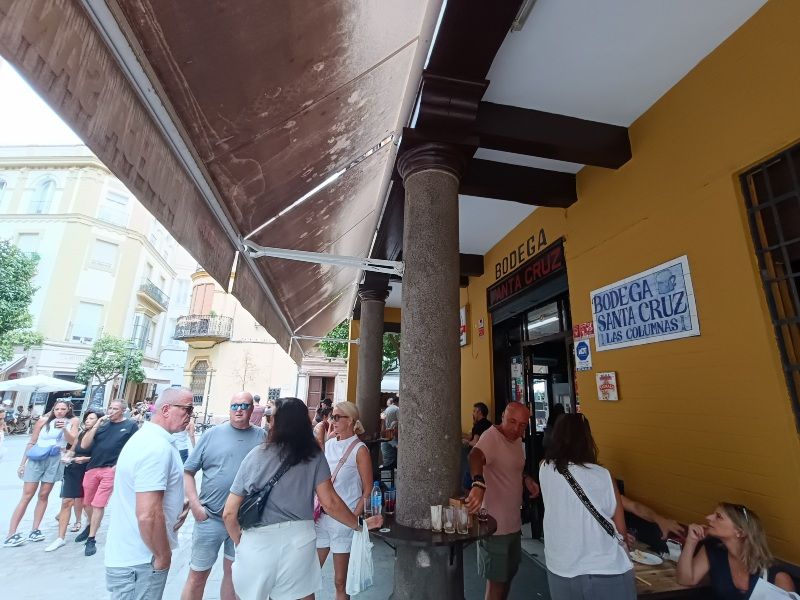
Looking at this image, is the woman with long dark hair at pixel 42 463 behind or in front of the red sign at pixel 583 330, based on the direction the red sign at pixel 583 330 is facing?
in front

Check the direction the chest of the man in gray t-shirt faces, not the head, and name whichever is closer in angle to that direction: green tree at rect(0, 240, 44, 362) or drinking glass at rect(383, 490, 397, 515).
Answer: the drinking glass

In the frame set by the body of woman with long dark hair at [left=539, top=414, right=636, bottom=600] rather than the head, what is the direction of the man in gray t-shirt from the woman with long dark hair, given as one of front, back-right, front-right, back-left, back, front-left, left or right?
left

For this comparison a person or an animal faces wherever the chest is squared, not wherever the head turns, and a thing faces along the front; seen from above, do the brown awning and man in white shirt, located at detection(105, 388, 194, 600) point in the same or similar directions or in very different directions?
very different directions

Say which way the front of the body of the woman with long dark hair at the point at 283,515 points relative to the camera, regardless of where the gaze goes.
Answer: away from the camera

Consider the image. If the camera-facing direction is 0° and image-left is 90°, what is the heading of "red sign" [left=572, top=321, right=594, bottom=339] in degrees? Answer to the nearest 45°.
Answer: approximately 45°

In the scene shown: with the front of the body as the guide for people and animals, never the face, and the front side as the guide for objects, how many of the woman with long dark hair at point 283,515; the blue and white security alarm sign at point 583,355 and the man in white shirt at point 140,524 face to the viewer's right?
1

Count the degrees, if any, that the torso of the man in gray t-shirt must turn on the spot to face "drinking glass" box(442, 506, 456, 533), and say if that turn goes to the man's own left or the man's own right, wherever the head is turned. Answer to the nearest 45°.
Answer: approximately 45° to the man's own left

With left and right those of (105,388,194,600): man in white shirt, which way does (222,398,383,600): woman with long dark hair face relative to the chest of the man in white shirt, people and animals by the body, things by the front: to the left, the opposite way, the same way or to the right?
to the left

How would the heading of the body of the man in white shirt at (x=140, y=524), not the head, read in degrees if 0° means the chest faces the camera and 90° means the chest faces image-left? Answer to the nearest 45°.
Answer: approximately 270°

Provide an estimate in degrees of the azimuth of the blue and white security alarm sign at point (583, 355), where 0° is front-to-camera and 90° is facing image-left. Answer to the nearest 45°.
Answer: approximately 45°

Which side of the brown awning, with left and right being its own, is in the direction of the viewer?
left

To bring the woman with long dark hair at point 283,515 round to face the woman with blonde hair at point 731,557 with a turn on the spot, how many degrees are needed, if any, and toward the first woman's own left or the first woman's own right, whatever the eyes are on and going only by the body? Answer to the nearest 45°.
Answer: approximately 90° to the first woman's own right

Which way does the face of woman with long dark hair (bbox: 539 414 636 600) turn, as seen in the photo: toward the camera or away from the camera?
away from the camera

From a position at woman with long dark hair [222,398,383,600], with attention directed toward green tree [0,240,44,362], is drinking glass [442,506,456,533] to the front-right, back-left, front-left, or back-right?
back-right

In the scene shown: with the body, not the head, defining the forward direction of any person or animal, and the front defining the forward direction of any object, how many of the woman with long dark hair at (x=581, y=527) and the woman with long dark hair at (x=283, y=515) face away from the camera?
2

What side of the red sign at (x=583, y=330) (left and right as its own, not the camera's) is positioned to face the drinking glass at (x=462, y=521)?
front
